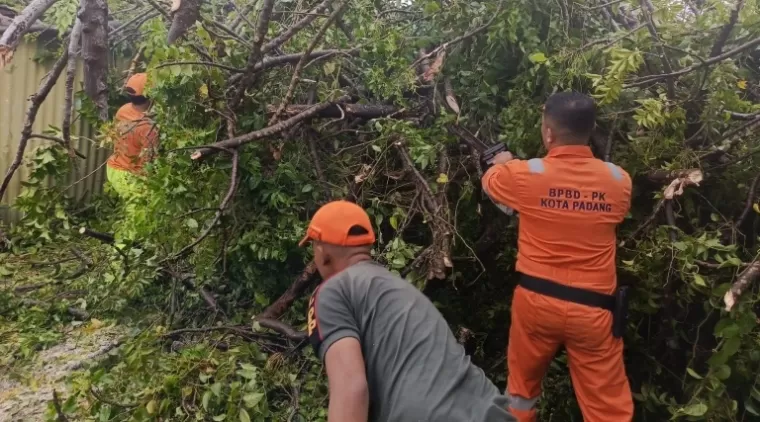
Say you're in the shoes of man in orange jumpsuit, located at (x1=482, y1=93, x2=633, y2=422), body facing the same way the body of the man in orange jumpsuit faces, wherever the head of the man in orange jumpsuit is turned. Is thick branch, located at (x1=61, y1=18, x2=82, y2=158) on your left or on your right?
on your left

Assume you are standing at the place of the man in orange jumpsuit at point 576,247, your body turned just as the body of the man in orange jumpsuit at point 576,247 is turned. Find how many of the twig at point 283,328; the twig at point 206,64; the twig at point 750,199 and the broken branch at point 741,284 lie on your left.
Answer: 2

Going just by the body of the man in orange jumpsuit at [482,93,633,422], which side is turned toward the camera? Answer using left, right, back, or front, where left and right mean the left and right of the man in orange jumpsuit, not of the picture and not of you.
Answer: back

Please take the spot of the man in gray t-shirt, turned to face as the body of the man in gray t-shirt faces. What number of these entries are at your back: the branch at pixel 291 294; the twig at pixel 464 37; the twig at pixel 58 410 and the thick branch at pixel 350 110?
0

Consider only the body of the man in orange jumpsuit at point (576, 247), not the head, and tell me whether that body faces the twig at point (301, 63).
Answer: no

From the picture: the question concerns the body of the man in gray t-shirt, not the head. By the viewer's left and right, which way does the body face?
facing away from the viewer and to the left of the viewer

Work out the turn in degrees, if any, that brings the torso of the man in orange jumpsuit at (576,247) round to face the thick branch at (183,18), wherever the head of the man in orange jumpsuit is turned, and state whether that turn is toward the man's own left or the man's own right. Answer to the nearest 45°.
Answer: approximately 90° to the man's own left

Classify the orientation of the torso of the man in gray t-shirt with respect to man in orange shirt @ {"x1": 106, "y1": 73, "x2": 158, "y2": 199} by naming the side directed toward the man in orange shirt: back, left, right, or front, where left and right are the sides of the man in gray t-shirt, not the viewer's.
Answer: front

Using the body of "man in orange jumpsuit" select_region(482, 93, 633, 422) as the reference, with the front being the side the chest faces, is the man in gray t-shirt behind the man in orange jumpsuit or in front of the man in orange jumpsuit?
behind

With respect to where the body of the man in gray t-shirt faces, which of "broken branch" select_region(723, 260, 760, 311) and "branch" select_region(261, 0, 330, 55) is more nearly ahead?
the "branch" select_region(261, 0, 330, 55)

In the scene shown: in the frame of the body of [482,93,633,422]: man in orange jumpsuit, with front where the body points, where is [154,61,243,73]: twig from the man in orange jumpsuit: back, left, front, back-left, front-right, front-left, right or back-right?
left

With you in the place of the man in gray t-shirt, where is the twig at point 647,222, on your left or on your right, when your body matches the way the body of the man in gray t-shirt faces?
on your right

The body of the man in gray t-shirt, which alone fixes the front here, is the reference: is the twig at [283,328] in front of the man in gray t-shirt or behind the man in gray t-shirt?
in front

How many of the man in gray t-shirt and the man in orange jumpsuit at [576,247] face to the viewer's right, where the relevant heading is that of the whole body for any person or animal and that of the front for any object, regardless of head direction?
0

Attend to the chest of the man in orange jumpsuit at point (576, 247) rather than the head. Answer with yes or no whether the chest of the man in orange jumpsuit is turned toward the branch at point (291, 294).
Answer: no

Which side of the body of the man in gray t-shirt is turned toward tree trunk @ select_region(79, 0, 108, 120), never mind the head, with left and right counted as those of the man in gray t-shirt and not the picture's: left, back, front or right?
front
